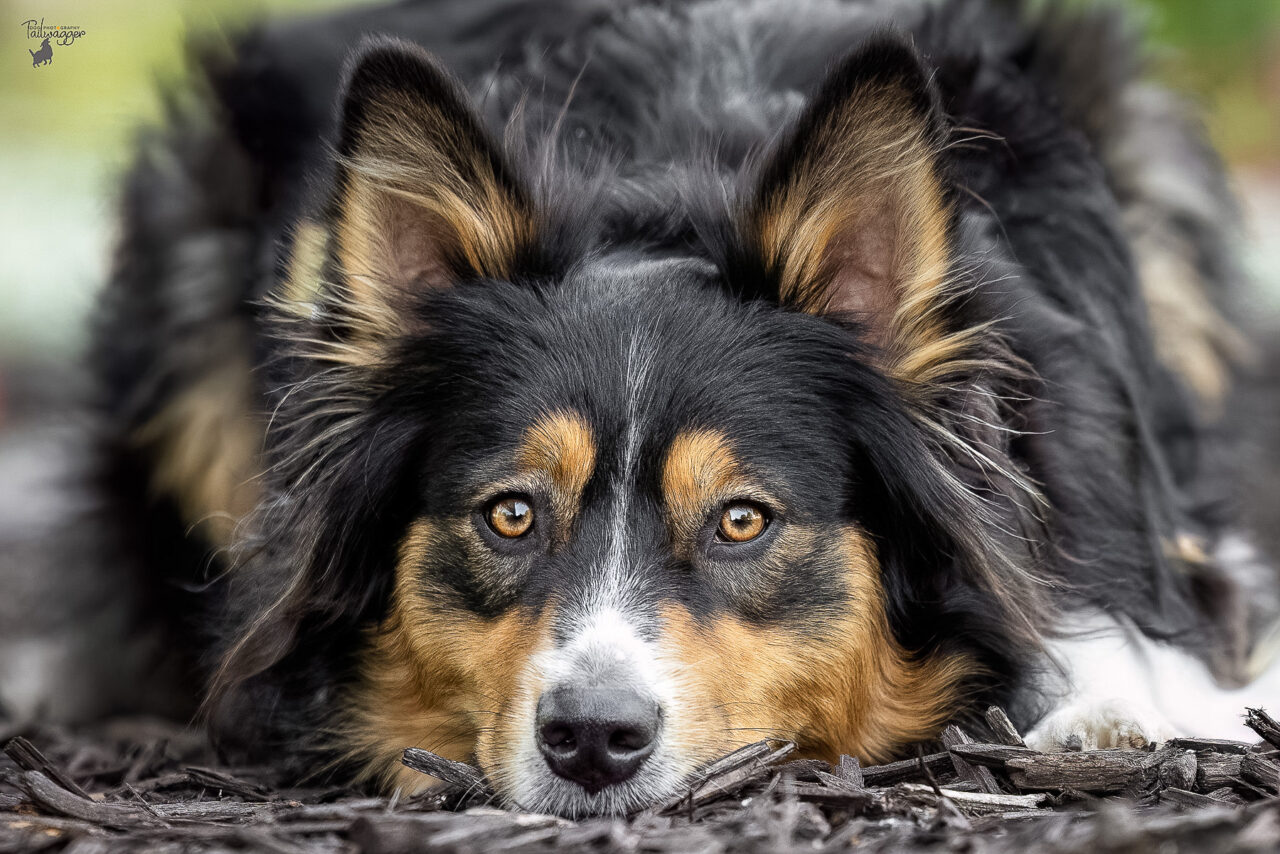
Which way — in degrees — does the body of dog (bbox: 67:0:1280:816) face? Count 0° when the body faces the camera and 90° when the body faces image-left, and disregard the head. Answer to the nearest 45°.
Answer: approximately 0°
